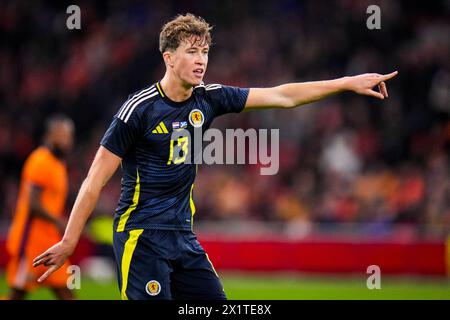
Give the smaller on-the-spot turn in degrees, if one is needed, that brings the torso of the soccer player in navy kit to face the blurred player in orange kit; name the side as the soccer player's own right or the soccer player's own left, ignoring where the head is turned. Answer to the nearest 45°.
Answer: approximately 180°

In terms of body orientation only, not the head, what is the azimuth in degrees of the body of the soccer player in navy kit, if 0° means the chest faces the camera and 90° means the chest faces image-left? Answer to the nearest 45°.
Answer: approximately 315°
